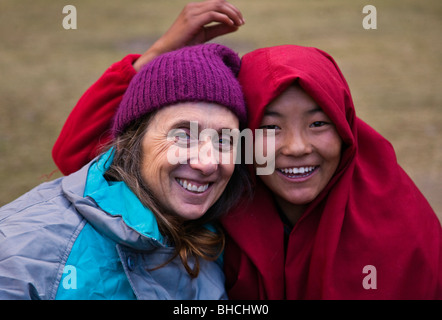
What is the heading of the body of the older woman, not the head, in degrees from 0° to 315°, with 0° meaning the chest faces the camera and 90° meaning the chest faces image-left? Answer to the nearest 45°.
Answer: approximately 315°
